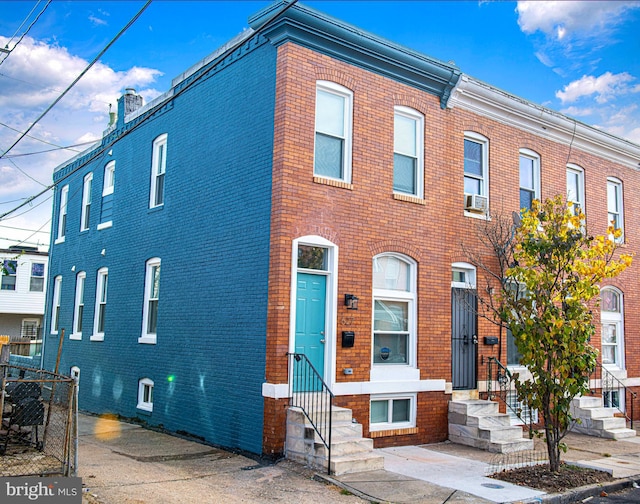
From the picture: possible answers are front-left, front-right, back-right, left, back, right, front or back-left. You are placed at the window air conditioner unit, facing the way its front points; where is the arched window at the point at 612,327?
left

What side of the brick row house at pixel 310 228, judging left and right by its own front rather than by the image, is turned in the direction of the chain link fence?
right

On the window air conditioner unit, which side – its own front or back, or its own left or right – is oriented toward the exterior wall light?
right

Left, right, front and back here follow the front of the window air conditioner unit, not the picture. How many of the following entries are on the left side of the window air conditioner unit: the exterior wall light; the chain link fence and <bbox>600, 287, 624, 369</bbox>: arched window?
1

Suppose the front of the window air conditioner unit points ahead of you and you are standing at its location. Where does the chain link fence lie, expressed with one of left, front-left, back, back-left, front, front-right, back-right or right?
right

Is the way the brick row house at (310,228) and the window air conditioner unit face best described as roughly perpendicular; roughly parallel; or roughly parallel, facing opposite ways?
roughly parallel
